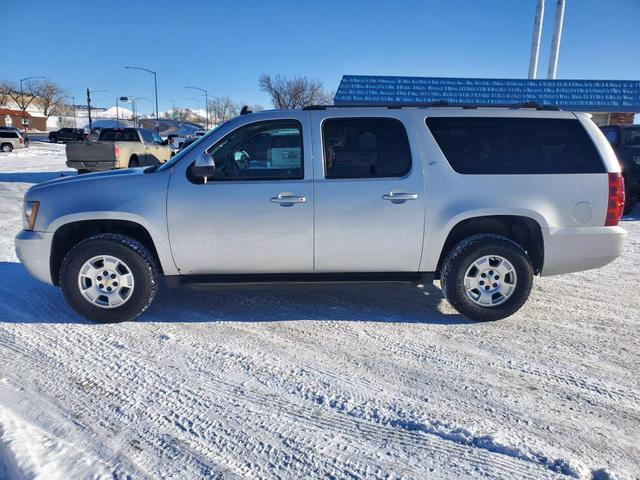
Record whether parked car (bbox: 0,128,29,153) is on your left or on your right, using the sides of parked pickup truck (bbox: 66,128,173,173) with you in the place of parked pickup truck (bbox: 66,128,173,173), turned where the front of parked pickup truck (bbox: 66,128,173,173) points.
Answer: on your left

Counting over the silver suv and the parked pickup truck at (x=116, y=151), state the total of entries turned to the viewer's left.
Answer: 1

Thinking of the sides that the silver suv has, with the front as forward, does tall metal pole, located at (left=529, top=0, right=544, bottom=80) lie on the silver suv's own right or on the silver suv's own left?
on the silver suv's own right

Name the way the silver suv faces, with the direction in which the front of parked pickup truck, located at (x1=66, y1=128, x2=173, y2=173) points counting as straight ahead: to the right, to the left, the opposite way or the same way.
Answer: to the left

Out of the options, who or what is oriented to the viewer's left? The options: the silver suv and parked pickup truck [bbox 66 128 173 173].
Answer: the silver suv

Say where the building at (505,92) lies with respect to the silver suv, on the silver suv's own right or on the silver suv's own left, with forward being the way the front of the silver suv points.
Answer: on the silver suv's own right

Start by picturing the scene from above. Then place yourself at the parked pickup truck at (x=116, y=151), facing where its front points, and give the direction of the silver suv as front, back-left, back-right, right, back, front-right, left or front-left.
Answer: back-right

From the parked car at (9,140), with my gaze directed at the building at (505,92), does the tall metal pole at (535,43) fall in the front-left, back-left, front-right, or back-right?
front-left

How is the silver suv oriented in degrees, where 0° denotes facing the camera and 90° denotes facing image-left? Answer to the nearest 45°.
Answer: approximately 90°

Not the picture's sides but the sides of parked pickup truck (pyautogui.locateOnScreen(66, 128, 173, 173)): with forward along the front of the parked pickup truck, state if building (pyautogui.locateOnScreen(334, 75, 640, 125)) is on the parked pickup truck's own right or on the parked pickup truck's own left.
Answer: on the parked pickup truck's own right

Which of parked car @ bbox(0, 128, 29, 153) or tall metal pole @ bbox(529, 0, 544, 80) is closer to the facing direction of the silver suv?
the parked car

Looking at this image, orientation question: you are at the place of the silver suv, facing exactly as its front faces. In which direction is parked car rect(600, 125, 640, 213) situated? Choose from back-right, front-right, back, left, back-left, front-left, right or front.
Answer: back-right

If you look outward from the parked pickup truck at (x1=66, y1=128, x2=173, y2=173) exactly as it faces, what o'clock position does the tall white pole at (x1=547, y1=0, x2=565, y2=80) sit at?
The tall white pole is roughly at 1 o'clock from the parked pickup truck.

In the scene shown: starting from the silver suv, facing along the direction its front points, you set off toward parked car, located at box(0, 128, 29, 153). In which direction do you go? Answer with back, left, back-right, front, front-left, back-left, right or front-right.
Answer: front-right

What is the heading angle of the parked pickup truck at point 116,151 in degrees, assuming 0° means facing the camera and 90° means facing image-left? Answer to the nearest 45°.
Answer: approximately 225°

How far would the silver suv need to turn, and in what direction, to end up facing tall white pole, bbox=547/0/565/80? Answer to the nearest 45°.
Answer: approximately 135° to its right

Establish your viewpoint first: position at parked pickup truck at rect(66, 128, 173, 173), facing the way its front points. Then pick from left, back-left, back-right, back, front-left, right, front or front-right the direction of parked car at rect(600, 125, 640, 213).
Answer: right
